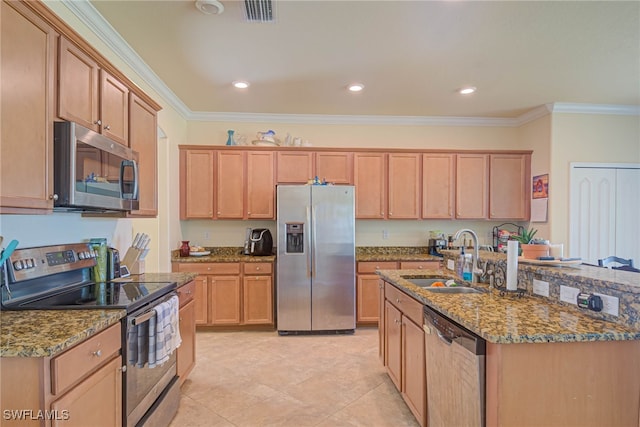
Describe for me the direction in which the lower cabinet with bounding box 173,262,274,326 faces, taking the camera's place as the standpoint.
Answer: facing the viewer

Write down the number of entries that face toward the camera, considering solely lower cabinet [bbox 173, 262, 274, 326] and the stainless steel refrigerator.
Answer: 2

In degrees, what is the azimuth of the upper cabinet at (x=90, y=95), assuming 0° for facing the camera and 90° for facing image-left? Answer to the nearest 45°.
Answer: approximately 315°

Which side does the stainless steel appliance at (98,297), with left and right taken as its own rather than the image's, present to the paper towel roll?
front

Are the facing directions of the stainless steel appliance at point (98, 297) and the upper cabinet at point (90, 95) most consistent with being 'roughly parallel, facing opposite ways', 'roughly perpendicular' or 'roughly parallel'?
roughly parallel

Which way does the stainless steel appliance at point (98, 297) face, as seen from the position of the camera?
facing the viewer and to the right of the viewer

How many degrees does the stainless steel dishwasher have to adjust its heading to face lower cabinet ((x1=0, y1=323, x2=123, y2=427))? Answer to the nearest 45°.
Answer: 0° — it already faces it

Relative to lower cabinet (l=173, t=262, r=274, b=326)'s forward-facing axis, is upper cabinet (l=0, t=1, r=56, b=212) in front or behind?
in front

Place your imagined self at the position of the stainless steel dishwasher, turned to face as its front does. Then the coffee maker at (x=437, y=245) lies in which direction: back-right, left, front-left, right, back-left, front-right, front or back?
back-right

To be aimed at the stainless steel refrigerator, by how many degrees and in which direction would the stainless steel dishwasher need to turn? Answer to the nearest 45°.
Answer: approximately 90° to its right

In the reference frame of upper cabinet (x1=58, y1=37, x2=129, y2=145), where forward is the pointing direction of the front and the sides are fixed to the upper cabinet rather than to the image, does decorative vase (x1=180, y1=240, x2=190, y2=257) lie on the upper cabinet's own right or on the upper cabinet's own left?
on the upper cabinet's own left

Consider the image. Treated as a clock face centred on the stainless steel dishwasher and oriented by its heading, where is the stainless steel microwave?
The stainless steel microwave is roughly at 1 o'clock from the stainless steel dishwasher.

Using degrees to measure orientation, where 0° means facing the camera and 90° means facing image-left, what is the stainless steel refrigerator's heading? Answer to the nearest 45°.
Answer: approximately 0°
